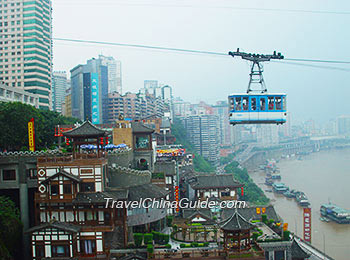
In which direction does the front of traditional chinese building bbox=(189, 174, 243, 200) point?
toward the camera

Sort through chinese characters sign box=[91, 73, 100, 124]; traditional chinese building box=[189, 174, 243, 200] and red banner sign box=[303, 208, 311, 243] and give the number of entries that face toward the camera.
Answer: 3

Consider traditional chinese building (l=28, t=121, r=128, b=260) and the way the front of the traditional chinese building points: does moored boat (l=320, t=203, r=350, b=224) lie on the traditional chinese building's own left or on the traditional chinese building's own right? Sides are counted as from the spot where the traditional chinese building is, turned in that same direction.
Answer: on the traditional chinese building's own left

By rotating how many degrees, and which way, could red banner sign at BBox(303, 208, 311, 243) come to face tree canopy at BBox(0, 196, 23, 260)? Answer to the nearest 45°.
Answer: approximately 45° to its right

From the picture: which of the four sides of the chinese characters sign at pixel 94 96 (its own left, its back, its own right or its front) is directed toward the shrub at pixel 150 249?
front

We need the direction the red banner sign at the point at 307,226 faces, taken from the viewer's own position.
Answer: facing the viewer

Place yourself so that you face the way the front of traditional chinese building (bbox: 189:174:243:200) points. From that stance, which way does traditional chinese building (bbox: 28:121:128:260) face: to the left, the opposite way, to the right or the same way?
the same way

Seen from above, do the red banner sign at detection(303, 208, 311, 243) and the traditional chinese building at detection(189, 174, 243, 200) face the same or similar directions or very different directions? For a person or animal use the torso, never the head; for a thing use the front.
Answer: same or similar directions

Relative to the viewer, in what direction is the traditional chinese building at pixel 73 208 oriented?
toward the camera

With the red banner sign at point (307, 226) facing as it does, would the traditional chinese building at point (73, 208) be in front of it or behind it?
in front

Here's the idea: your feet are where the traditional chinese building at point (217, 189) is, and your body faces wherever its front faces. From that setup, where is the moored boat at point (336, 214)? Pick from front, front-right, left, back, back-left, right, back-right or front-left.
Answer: back-left

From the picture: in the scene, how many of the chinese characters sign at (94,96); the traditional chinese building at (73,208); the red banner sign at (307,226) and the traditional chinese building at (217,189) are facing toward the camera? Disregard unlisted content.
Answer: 4
